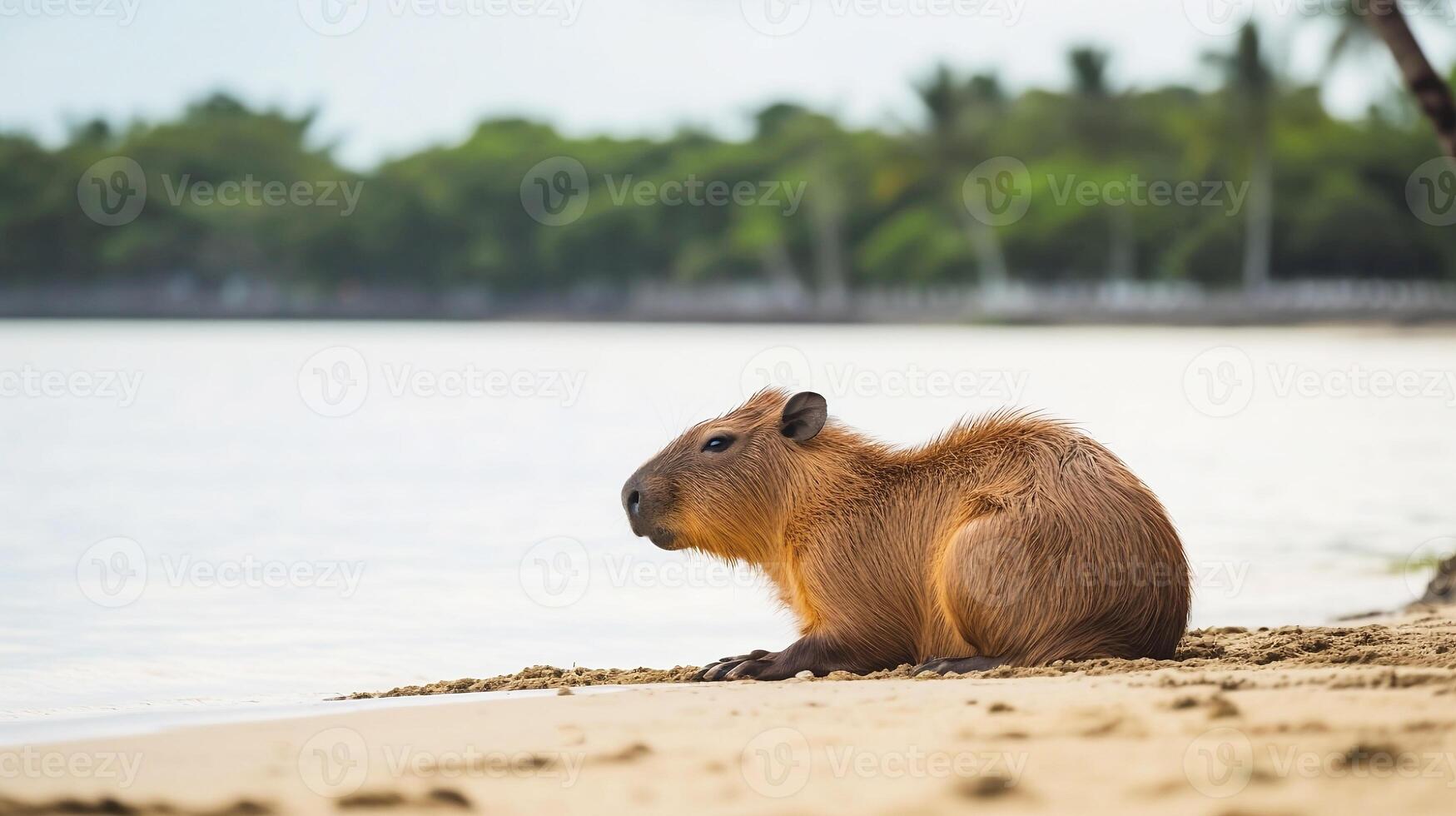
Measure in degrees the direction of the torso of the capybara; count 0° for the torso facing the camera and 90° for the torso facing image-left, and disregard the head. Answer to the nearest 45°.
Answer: approximately 90°
